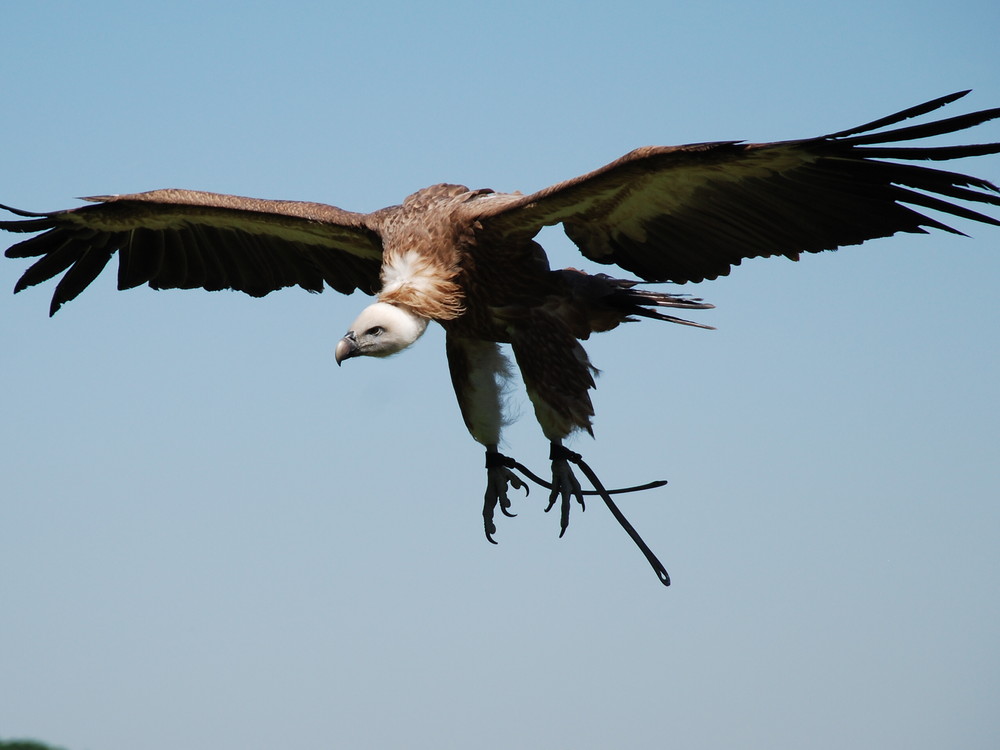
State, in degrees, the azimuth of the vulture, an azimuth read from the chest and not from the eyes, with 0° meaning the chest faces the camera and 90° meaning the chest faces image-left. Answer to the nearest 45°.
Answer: approximately 45°
